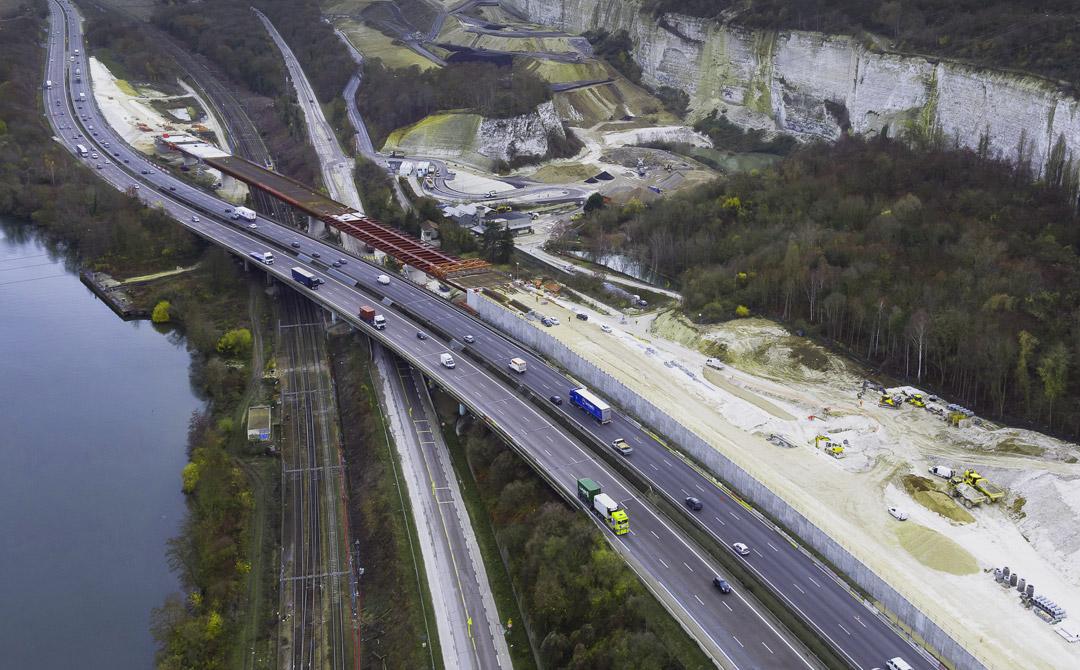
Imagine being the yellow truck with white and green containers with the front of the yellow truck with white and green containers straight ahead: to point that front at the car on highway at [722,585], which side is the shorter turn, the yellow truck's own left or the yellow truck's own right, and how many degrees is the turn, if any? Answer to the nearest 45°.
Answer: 0° — it already faces it

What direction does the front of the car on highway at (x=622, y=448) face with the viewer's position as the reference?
facing away from the viewer and to the left of the viewer

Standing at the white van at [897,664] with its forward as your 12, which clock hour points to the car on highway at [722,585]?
The car on highway is roughly at 11 o'clock from the white van.

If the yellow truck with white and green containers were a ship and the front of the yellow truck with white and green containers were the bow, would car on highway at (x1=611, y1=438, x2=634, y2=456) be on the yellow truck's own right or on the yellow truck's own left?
on the yellow truck's own left

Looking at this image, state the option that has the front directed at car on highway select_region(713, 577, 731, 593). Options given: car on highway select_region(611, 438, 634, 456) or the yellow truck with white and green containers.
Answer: the yellow truck with white and green containers

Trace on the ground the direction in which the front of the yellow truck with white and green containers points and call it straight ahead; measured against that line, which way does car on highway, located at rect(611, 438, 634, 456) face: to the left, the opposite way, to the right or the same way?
the opposite way

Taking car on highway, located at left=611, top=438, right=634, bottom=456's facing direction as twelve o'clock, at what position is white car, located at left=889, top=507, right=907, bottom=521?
The white car is roughly at 5 o'clock from the car on highway.

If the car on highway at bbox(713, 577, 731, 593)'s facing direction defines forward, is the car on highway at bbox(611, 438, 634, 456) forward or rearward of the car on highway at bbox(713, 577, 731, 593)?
rearward

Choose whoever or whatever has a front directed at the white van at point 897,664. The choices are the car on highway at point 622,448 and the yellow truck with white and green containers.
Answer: the yellow truck with white and green containers

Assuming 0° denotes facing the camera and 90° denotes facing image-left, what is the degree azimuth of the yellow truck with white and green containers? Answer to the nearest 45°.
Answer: approximately 315°
